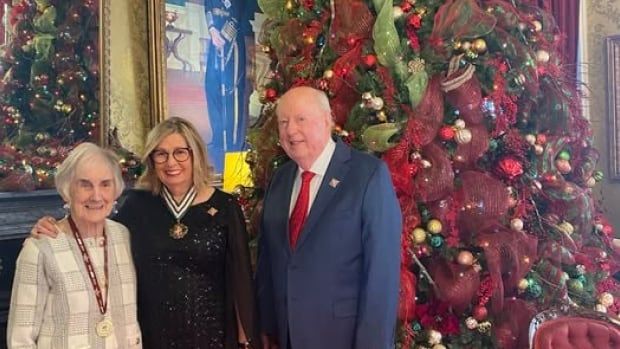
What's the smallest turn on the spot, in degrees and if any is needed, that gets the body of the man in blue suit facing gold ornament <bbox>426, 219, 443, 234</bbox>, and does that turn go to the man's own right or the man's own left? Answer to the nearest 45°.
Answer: approximately 180°

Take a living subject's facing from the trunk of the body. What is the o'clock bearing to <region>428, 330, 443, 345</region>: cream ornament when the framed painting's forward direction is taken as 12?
The cream ornament is roughly at 11 o'clock from the framed painting.

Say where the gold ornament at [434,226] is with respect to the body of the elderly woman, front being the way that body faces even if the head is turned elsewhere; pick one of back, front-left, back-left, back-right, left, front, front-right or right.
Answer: front-left

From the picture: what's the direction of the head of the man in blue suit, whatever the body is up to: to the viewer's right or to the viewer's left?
to the viewer's left

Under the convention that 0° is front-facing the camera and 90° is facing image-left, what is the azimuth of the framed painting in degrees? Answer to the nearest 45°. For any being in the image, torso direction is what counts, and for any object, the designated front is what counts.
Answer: approximately 0°

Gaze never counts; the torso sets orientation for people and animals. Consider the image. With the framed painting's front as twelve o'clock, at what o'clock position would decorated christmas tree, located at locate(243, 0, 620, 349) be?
The decorated christmas tree is roughly at 11 o'clock from the framed painting.

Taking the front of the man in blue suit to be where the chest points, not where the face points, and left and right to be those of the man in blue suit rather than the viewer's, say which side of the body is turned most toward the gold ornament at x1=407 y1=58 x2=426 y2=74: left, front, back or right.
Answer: back
